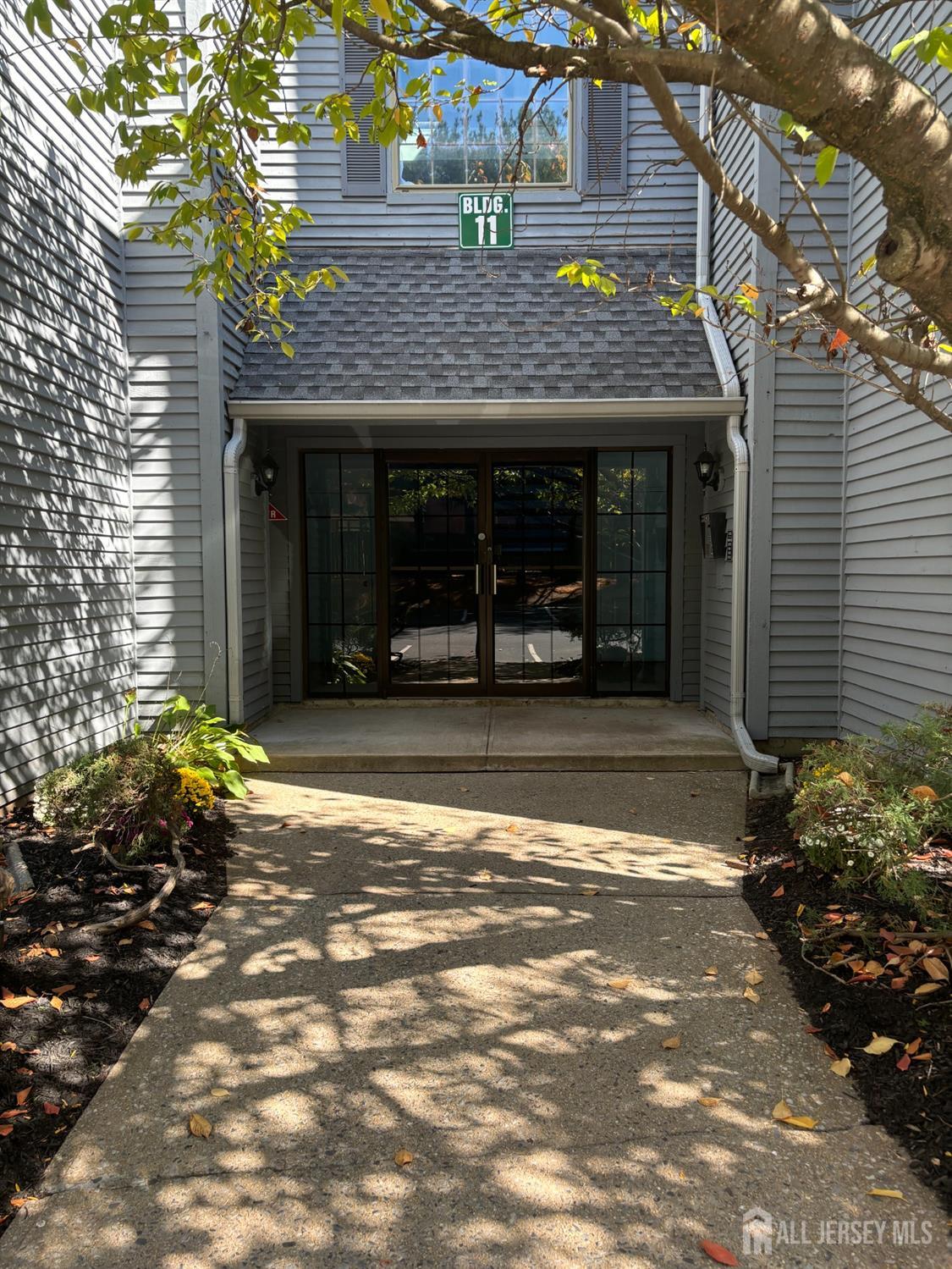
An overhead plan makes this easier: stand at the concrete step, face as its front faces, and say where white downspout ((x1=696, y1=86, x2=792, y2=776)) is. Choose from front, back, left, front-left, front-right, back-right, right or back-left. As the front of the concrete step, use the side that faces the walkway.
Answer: left

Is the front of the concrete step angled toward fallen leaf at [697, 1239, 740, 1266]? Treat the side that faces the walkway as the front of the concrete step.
yes

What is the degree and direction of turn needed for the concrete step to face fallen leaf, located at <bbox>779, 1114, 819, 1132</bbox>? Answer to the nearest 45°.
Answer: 0° — it already faces it

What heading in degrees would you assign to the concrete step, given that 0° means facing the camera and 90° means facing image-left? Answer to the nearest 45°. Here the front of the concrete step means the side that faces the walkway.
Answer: approximately 0°
